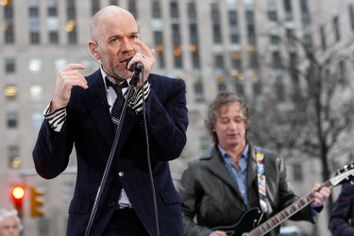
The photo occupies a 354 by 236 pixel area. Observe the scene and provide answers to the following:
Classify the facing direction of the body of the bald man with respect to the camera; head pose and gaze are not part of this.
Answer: toward the camera

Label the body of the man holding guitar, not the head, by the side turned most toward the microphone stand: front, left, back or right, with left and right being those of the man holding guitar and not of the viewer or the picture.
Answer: front

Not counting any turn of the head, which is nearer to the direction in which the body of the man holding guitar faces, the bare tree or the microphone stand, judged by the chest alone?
the microphone stand

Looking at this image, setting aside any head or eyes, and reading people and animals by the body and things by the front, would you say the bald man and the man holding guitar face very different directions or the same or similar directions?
same or similar directions

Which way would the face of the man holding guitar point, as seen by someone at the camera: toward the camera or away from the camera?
toward the camera

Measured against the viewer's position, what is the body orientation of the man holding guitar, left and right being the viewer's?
facing the viewer

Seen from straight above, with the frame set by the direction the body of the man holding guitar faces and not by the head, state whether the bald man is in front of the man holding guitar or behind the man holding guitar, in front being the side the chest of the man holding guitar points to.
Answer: in front

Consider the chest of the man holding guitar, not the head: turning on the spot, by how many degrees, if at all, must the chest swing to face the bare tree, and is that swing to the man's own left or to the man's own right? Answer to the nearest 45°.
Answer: approximately 180°

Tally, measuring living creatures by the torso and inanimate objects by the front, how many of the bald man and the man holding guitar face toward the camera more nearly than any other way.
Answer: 2
